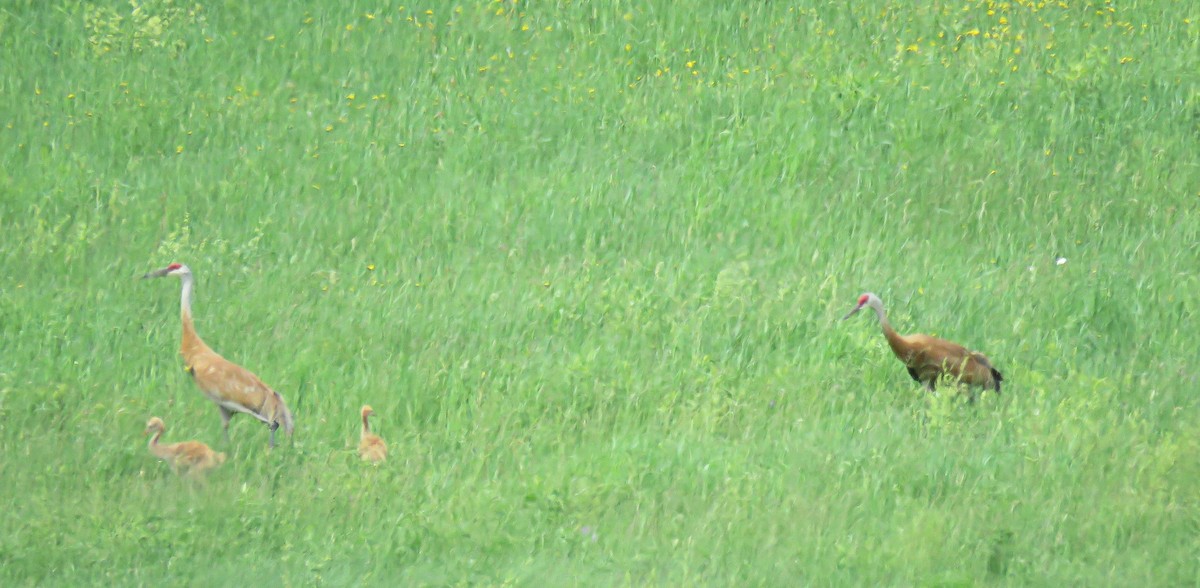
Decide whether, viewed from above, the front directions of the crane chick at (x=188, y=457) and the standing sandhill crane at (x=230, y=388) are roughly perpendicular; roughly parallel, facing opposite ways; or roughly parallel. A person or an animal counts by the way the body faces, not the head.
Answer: roughly parallel

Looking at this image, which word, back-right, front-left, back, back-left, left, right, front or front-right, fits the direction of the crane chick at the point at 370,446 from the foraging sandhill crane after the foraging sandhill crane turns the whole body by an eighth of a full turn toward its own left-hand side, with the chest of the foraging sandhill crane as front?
front

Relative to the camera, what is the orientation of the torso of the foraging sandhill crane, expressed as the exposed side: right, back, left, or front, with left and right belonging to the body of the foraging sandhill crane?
left

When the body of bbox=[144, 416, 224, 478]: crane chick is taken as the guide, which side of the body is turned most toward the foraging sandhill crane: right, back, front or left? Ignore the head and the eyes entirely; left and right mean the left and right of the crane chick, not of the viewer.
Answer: back

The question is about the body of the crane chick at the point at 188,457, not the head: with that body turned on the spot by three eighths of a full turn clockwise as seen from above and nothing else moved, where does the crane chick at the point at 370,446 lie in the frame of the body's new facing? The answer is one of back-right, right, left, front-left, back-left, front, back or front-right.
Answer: front-right

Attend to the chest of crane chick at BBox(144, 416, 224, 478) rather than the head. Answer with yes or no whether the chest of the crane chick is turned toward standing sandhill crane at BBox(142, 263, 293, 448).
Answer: no

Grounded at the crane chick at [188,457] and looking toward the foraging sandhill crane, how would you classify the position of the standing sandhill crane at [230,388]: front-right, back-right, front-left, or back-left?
front-left

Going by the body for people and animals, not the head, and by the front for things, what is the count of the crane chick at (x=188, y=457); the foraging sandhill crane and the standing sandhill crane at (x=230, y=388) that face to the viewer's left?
3

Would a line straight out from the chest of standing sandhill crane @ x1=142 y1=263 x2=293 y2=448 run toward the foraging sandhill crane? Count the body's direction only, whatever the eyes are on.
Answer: no

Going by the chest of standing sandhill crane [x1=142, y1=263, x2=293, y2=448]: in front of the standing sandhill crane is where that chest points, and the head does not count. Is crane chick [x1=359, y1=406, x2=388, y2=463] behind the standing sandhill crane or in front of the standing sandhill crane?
behind

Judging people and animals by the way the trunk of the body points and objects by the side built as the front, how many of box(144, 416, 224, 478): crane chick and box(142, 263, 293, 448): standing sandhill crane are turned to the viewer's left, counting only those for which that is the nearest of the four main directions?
2

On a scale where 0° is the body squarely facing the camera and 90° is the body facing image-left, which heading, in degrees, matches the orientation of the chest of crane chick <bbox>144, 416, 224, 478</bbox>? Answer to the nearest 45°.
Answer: approximately 90°

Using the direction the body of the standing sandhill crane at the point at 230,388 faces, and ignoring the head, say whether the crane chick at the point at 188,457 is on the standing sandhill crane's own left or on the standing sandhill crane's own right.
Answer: on the standing sandhill crane's own left

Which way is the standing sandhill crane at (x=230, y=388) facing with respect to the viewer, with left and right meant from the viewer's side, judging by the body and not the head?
facing to the left of the viewer
